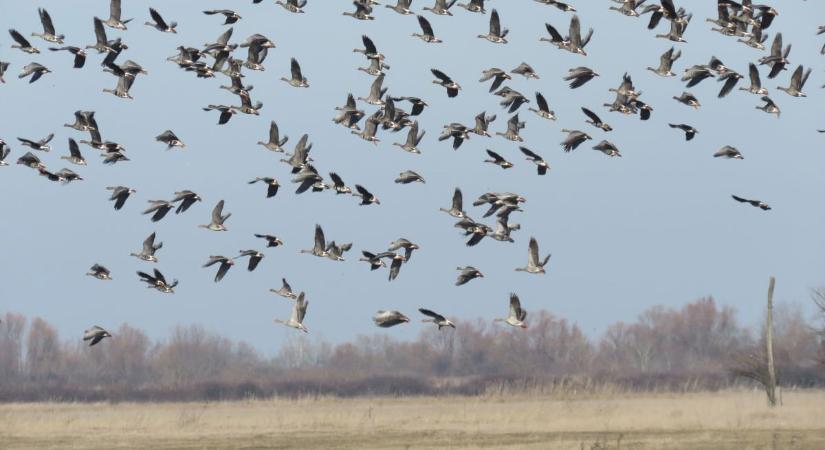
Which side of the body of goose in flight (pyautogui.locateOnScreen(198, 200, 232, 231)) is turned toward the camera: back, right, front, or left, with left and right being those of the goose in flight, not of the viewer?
left

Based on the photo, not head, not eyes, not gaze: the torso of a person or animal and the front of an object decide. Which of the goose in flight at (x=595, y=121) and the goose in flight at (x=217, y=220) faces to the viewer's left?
the goose in flight at (x=217, y=220)

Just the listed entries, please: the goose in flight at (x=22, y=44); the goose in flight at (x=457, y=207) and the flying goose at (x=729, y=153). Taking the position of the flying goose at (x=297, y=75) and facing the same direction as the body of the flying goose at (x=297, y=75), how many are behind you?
2

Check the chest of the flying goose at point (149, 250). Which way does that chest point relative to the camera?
to the viewer's left

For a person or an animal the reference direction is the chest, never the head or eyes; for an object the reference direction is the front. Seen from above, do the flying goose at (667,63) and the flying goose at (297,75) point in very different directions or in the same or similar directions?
same or similar directions

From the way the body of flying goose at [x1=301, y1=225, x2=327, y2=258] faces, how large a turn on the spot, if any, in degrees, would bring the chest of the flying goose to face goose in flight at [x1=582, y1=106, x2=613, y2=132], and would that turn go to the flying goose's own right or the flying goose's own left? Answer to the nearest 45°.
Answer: approximately 180°

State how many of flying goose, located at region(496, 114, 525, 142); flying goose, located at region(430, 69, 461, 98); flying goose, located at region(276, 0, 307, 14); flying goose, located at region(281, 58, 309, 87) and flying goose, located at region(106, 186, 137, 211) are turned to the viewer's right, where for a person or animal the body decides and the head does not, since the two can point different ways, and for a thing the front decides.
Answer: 1

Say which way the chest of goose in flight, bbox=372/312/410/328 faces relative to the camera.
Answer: to the viewer's left

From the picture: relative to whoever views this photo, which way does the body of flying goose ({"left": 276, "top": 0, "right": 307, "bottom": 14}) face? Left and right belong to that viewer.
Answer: facing to the left of the viewer

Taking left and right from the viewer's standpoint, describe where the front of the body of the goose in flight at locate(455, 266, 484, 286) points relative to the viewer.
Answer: facing to the left of the viewer

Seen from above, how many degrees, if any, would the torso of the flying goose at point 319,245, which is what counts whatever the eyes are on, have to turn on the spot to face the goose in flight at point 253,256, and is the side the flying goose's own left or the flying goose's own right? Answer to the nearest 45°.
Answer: approximately 45° to the flying goose's own left

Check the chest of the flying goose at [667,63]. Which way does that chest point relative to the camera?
to the viewer's left

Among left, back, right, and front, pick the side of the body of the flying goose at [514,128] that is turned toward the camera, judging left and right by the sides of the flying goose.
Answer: left

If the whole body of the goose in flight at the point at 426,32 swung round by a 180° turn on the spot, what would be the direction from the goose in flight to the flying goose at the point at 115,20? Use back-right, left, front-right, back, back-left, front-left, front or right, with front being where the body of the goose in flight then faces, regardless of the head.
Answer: back

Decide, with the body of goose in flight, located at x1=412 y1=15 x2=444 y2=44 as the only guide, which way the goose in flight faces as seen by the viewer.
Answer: to the viewer's left
